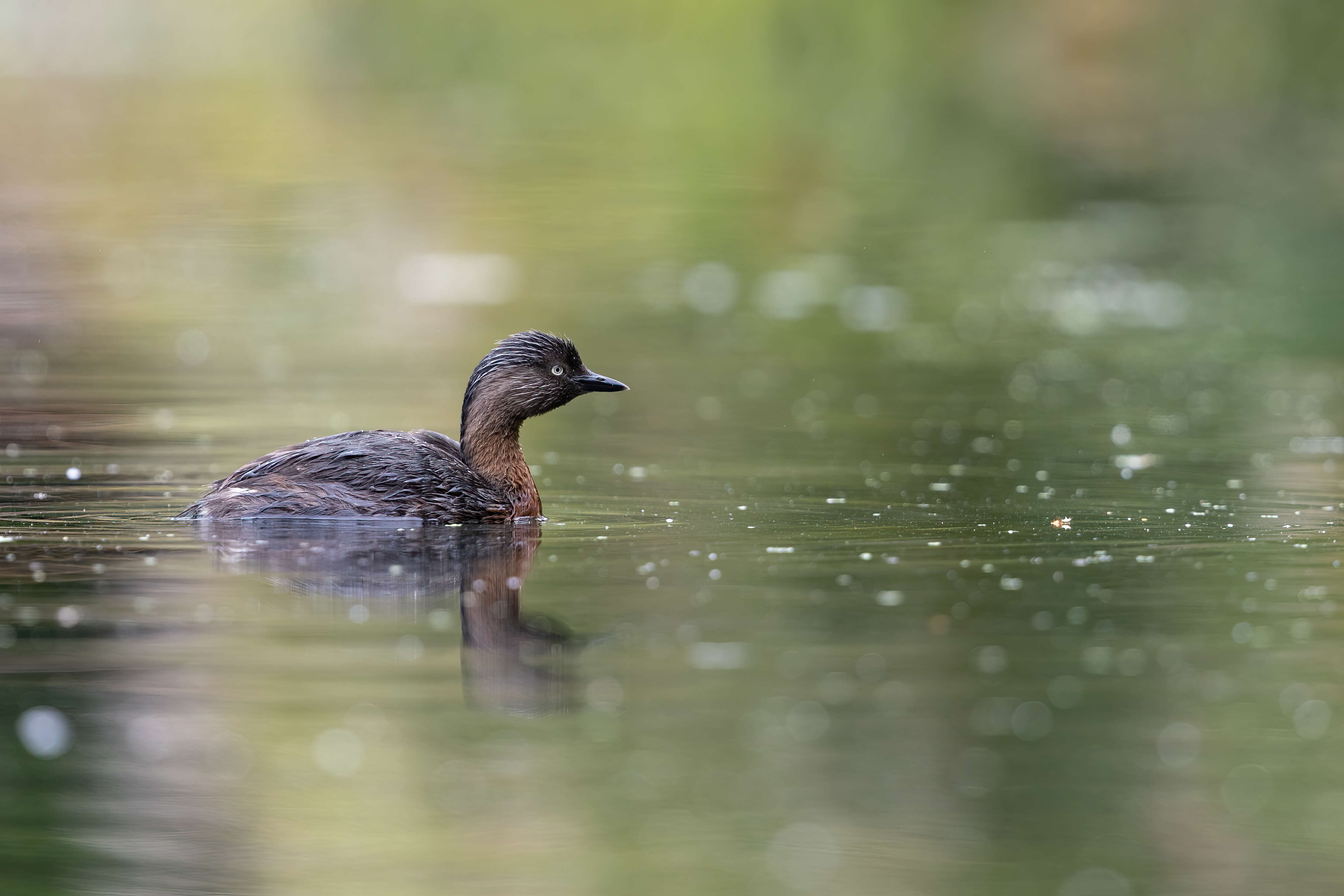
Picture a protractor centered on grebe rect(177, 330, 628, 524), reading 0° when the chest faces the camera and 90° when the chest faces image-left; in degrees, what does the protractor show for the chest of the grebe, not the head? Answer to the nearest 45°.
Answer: approximately 270°
